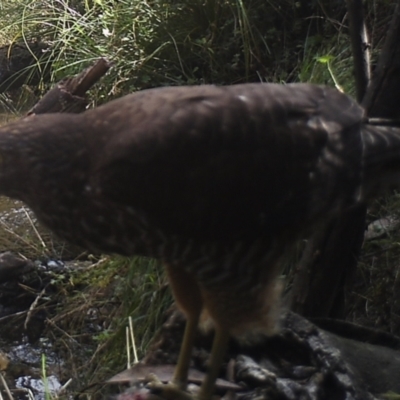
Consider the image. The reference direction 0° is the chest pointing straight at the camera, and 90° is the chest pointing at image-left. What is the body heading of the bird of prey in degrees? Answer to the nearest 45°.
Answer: approximately 90°
